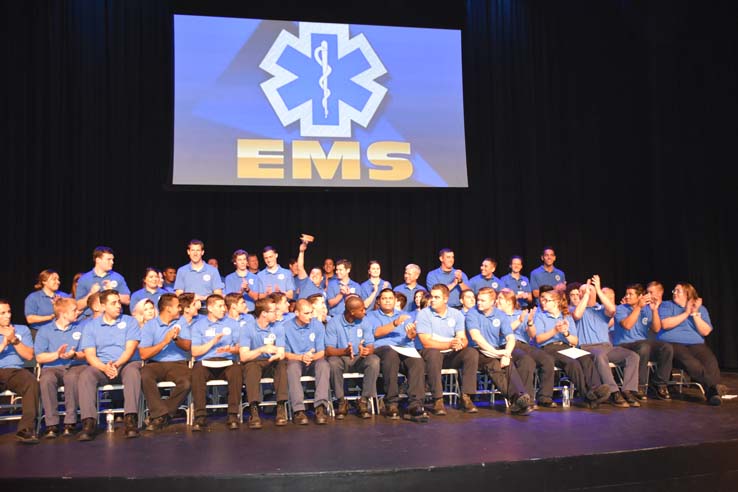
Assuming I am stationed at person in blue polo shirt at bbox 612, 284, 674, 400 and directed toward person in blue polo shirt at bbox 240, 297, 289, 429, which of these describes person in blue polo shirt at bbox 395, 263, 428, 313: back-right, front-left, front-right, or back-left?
front-right

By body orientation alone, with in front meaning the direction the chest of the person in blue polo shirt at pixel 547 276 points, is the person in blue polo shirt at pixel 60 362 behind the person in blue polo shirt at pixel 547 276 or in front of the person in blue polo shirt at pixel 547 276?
in front

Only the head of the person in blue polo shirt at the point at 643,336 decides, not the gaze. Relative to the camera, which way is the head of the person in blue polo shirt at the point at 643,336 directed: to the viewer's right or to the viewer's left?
to the viewer's left

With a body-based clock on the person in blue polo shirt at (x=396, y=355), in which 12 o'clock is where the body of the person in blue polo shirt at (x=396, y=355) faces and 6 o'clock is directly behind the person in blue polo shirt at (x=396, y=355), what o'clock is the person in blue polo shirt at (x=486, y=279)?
the person in blue polo shirt at (x=486, y=279) is roughly at 7 o'clock from the person in blue polo shirt at (x=396, y=355).

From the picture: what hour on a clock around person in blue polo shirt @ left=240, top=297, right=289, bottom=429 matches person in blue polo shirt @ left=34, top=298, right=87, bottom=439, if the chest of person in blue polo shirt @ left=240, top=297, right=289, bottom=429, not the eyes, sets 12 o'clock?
person in blue polo shirt @ left=34, top=298, right=87, bottom=439 is roughly at 3 o'clock from person in blue polo shirt @ left=240, top=297, right=289, bottom=429.

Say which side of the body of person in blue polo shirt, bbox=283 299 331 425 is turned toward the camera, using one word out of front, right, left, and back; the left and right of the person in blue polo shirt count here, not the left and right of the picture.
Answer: front

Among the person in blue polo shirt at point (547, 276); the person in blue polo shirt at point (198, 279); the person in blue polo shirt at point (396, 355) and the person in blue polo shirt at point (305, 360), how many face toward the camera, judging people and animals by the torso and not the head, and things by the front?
4

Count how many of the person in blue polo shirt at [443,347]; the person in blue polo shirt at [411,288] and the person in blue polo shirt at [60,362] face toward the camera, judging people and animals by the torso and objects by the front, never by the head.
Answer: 3

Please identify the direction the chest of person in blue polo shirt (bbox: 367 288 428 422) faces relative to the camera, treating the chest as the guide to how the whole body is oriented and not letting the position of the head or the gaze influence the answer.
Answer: toward the camera

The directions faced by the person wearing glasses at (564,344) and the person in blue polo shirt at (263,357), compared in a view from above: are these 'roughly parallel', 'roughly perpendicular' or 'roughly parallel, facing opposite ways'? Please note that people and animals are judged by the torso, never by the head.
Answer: roughly parallel

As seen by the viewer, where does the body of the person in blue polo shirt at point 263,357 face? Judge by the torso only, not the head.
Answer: toward the camera

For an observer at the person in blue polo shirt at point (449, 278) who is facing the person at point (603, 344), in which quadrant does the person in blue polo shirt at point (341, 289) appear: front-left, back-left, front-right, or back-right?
back-right

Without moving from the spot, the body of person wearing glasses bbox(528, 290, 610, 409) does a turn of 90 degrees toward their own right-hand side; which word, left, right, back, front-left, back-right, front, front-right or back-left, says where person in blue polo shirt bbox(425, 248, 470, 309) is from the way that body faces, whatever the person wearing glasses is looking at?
right

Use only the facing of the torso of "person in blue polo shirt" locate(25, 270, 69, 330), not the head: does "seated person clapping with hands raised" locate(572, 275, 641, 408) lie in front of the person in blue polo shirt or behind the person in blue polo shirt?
in front

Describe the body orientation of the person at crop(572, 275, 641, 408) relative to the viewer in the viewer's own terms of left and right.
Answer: facing the viewer and to the right of the viewer

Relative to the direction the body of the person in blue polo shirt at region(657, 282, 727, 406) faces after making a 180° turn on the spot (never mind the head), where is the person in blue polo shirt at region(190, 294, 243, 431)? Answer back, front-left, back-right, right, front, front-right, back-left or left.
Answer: left
